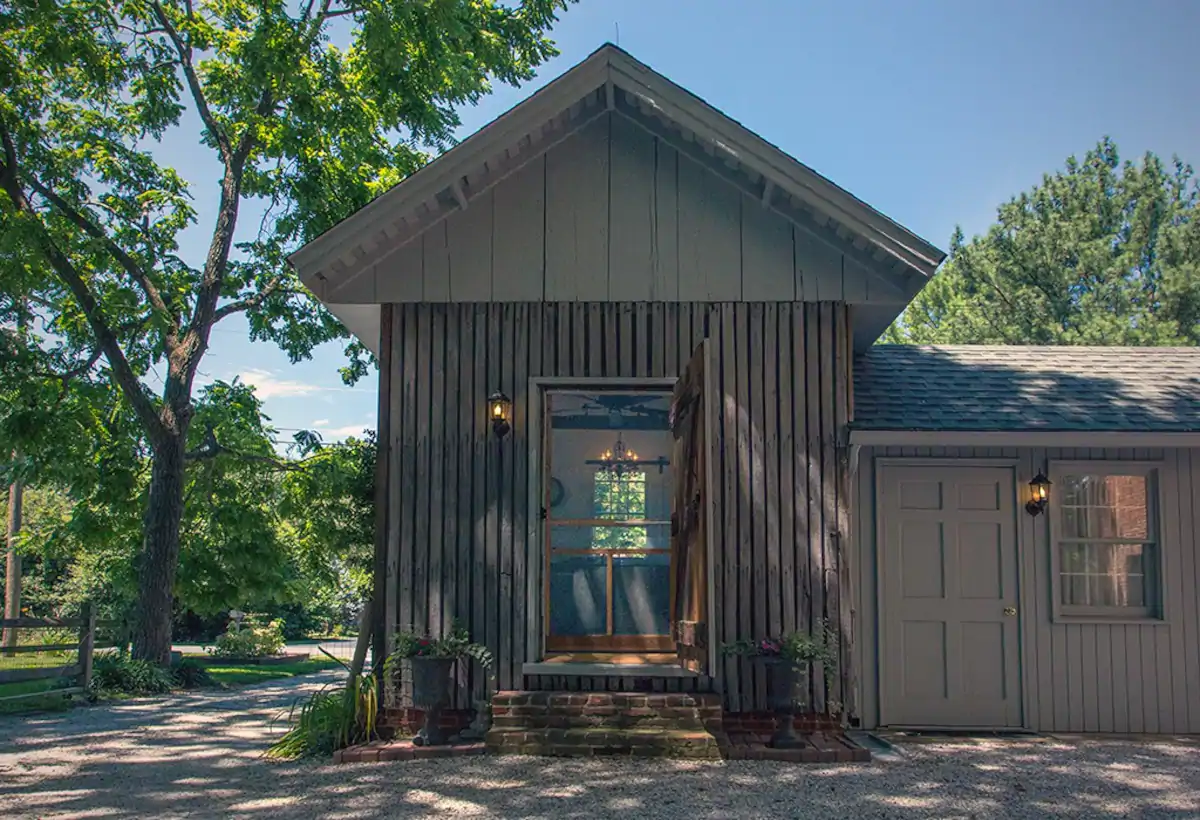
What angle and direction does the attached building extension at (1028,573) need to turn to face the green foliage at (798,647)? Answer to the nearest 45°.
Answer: approximately 45° to its right

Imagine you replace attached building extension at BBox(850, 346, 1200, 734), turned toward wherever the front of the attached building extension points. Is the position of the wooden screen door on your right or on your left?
on your right

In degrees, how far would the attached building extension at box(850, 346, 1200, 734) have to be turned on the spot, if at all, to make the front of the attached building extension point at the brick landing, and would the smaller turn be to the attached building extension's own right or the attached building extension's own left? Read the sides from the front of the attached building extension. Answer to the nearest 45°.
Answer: approximately 45° to the attached building extension's own right

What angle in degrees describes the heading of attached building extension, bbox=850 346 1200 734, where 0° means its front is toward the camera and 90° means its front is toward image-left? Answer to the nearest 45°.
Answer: approximately 0°

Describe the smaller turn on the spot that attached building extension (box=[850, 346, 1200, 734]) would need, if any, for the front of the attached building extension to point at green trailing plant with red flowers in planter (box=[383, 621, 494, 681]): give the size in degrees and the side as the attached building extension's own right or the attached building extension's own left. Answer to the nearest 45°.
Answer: approximately 45° to the attached building extension's own right

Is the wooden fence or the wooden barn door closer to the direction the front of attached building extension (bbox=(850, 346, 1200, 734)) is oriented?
the wooden barn door

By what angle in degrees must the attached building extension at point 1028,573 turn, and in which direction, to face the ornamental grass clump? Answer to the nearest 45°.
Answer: approximately 45° to its right

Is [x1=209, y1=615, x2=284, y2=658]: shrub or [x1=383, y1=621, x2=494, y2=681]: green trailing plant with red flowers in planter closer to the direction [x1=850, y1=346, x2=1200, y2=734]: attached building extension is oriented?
the green trailing plant with red flowers in planter

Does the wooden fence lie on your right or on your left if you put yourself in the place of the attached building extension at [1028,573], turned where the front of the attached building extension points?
on your right
